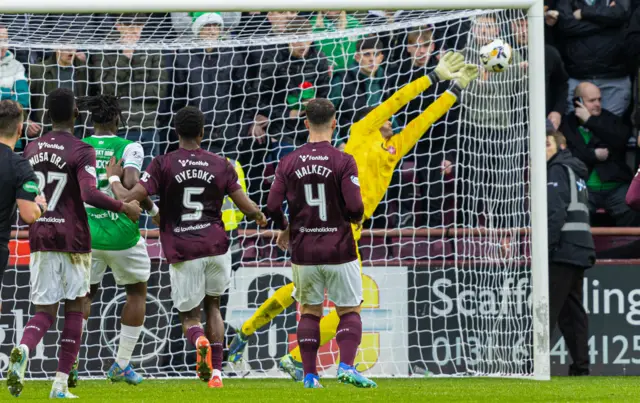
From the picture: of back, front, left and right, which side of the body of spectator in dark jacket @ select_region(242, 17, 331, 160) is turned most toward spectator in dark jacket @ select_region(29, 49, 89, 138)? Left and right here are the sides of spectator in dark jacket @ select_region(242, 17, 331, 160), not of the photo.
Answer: right

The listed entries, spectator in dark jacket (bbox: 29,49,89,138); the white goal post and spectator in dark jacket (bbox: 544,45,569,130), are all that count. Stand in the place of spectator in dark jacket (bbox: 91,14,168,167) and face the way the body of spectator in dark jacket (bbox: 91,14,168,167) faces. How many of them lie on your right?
1

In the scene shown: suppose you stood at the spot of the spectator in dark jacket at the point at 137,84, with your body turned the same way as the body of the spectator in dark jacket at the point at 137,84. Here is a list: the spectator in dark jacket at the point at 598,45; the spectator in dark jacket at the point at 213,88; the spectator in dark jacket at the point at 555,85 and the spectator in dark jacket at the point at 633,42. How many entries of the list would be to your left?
4

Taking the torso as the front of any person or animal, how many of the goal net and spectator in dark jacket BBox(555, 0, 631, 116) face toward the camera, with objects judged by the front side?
2

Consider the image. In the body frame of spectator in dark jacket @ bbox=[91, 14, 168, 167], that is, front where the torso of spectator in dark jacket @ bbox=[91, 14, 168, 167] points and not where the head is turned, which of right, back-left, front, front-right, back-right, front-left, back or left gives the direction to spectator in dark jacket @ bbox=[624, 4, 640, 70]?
left

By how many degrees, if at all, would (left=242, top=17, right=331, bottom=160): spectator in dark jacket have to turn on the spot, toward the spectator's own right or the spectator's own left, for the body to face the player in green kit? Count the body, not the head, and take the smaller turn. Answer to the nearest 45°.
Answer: approximately 45° to the spectator's own right

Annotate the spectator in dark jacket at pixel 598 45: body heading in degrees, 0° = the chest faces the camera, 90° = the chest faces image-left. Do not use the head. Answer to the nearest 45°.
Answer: approximately 0°

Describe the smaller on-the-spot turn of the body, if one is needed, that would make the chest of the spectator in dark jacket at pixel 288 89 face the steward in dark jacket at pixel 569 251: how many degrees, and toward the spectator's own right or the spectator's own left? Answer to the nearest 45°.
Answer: approximately 90° to the spectator's own left
